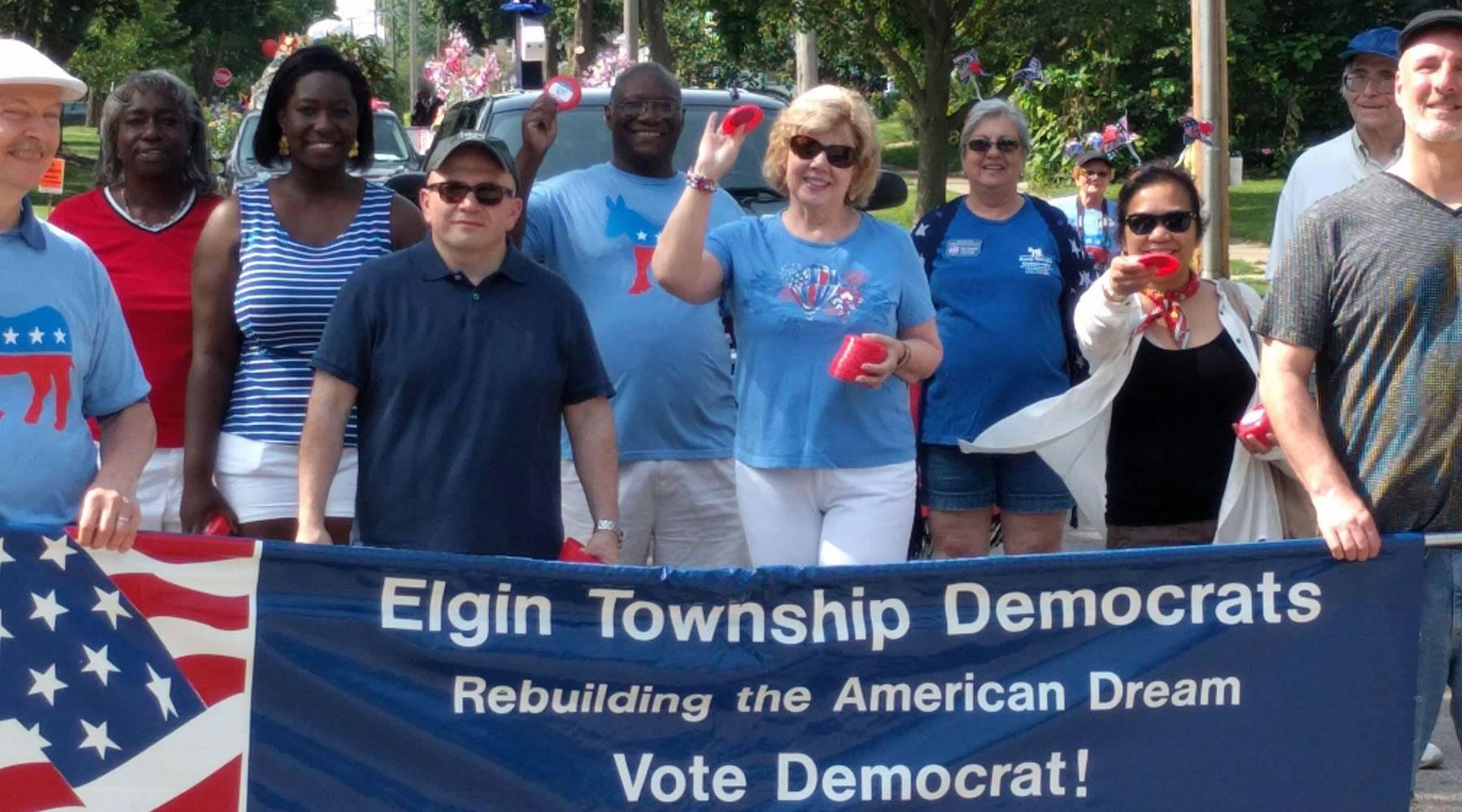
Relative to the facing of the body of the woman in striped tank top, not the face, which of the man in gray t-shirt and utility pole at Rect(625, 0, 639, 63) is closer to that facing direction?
the man in gray t-shirt

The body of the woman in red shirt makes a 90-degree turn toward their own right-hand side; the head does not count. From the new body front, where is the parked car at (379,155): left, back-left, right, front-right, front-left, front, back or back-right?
right

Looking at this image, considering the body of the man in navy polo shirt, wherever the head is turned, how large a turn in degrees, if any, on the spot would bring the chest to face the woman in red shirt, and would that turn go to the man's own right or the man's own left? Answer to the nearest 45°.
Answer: approximately 135° to the man's own right

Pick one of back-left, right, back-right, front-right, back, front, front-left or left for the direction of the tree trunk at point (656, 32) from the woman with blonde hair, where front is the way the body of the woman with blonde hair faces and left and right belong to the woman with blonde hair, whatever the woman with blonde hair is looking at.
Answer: back

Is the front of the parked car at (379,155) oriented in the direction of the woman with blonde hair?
yes

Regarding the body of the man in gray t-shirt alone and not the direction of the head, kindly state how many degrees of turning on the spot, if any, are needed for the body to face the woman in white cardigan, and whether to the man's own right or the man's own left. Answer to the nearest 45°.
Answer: approximately 135° to the man's own right
